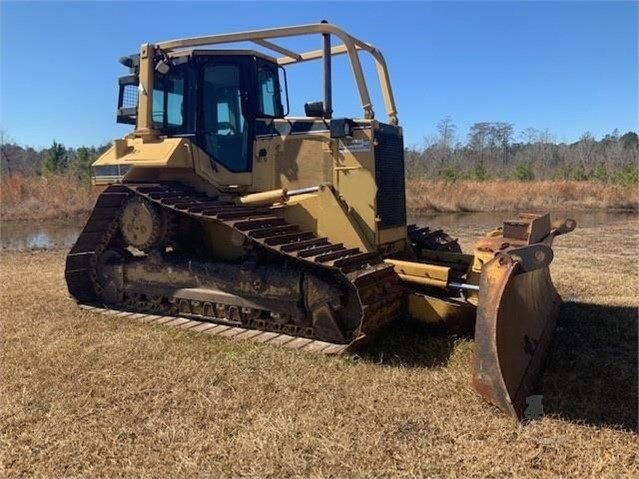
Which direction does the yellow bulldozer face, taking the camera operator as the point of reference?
facing the viewer and to the right of the viewer
